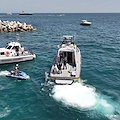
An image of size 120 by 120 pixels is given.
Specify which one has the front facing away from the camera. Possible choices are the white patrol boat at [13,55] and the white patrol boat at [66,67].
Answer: the white patrol boat at [66,67]

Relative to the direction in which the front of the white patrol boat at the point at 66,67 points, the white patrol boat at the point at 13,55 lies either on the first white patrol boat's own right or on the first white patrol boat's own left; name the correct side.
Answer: on the first white patrol boat's own left

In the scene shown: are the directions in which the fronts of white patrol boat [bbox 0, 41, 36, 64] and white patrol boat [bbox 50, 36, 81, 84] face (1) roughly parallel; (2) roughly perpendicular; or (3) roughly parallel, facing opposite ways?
roughly perpendicular

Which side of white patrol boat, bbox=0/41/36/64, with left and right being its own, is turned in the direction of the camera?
left

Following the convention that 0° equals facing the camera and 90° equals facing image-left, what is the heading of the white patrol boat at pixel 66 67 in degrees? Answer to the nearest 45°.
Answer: approximately 180°

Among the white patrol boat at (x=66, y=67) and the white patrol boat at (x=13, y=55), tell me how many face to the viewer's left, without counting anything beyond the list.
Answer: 1

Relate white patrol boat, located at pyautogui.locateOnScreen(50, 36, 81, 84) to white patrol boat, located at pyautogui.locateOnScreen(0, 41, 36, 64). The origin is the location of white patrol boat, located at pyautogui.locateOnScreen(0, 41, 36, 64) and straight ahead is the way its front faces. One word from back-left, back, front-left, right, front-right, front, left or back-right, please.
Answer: back-left
